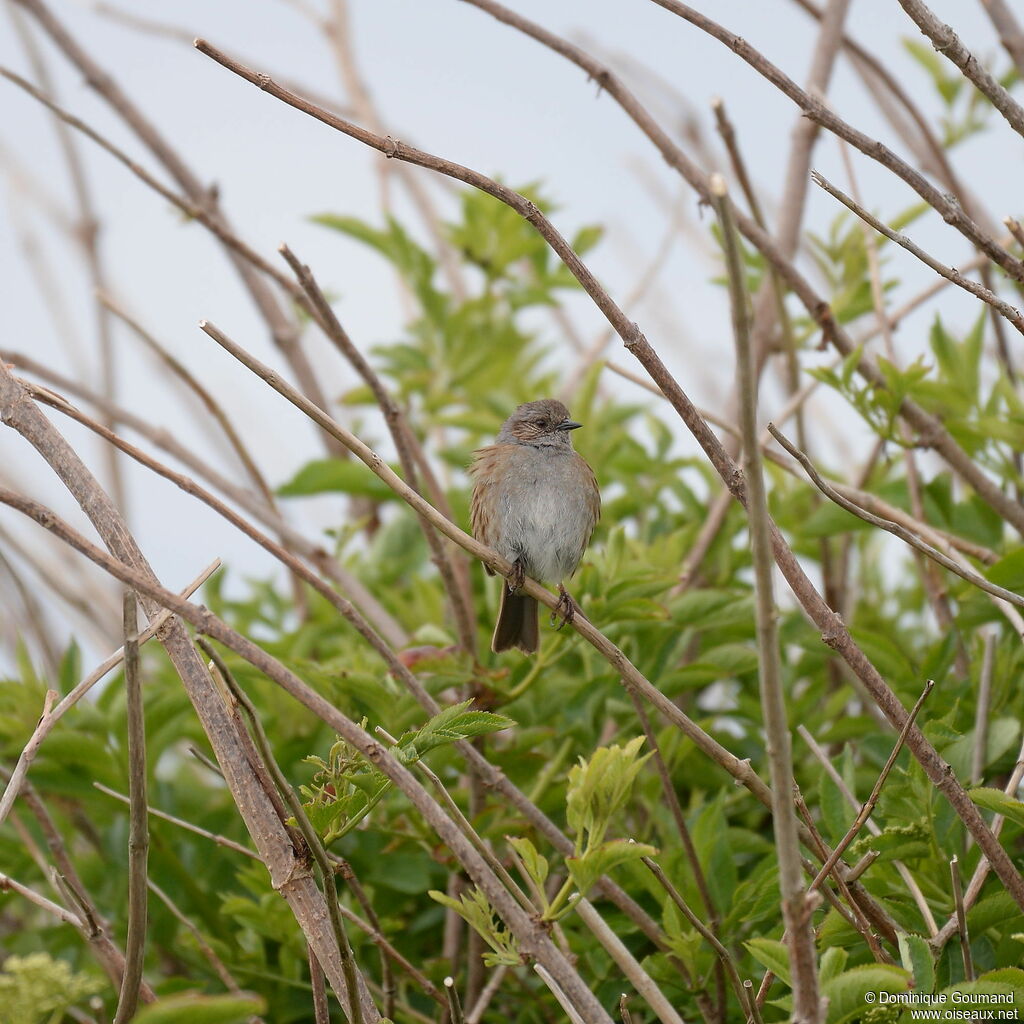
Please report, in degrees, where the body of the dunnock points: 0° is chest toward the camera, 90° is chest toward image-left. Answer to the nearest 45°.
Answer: approximately 315°

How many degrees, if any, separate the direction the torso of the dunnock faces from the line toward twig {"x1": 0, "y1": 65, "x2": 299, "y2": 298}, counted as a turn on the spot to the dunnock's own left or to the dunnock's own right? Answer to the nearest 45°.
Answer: approximately 90° to the dunnock's own right

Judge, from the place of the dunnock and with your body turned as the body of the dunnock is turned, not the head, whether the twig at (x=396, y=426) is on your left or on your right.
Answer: on your right

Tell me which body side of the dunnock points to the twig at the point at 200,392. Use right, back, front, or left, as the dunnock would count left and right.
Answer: right

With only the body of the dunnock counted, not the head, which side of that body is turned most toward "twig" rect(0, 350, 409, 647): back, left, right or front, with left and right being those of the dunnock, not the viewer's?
right

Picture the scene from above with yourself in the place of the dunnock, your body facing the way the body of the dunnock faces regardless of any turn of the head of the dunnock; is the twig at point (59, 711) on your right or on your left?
on your right
